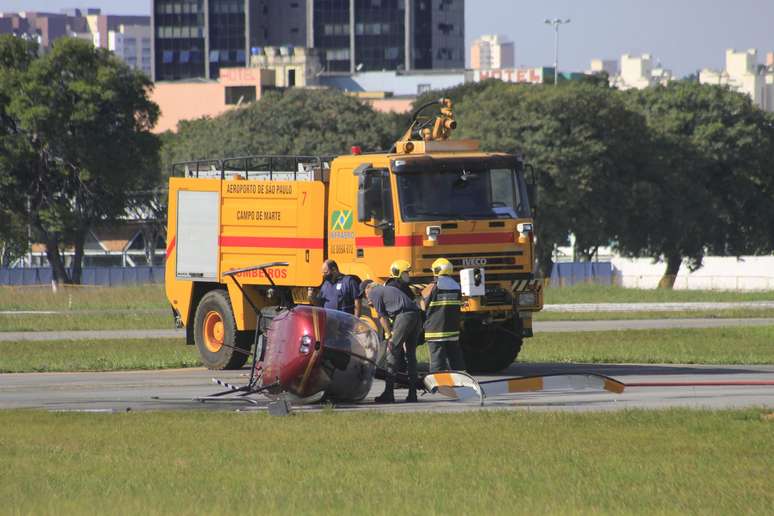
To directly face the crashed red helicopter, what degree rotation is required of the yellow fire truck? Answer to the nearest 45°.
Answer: approximately 45° to its right

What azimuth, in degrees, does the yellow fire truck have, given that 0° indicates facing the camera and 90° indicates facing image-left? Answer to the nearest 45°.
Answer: approximately 315°

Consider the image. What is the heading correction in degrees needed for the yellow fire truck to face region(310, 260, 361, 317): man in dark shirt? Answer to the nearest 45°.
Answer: approximately 45° to its right

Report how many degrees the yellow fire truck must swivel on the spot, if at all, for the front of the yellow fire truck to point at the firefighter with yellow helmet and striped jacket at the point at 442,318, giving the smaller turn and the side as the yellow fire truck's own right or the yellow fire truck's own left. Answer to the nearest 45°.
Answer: approximately 45° to the yellow fire truck's own right

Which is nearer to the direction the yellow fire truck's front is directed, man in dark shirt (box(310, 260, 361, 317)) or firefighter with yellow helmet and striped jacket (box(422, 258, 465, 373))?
the firefighter with yellow helmet and striped jacket
